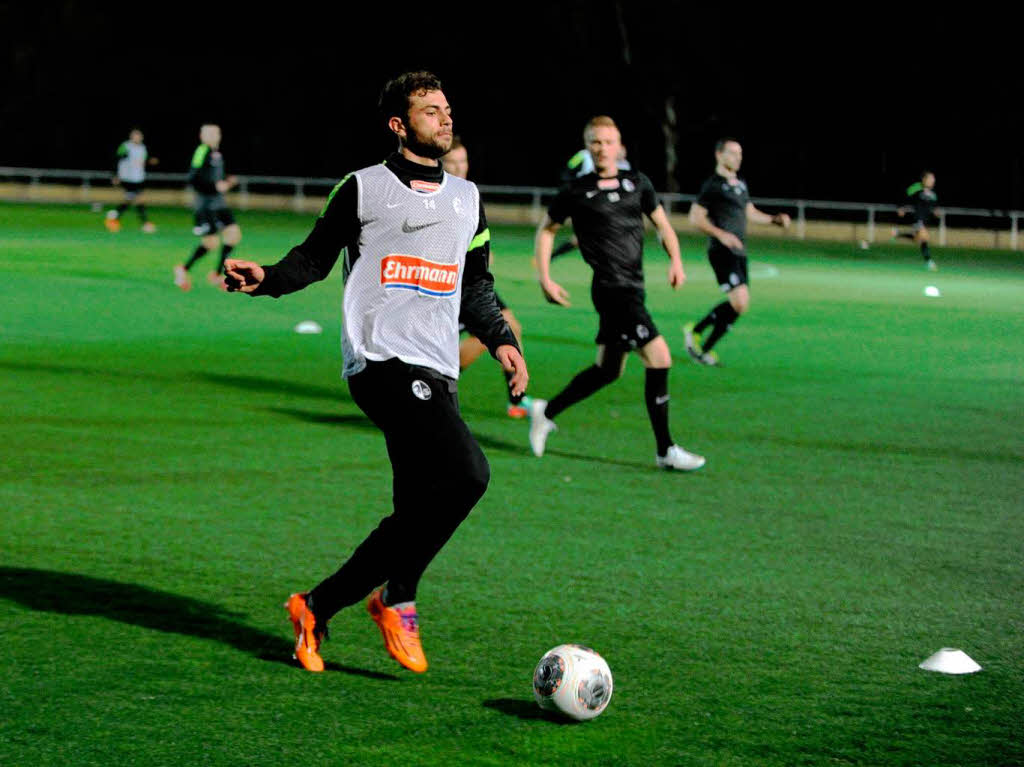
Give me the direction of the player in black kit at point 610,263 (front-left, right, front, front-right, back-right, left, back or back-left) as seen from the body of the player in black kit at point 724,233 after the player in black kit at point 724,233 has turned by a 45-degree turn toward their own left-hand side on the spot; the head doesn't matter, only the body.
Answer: right

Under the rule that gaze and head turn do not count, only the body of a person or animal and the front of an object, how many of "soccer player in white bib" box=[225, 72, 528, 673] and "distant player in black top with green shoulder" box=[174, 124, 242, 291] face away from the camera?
0

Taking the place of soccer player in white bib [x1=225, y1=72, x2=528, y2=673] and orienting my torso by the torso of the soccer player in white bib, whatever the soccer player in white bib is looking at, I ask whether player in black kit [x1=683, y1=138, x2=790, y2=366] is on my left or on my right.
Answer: on my left

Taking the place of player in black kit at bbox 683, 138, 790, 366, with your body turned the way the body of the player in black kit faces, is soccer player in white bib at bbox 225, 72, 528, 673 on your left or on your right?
on your right

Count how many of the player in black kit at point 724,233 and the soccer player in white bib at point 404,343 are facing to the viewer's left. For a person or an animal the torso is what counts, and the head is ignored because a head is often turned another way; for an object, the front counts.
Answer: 0

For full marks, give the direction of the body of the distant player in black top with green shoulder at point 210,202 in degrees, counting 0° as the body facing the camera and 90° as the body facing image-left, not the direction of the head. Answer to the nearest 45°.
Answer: approximately 270°

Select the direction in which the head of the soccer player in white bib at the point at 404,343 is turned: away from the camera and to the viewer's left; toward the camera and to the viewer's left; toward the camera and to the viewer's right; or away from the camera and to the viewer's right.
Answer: toward the camera and to the viewer's right
